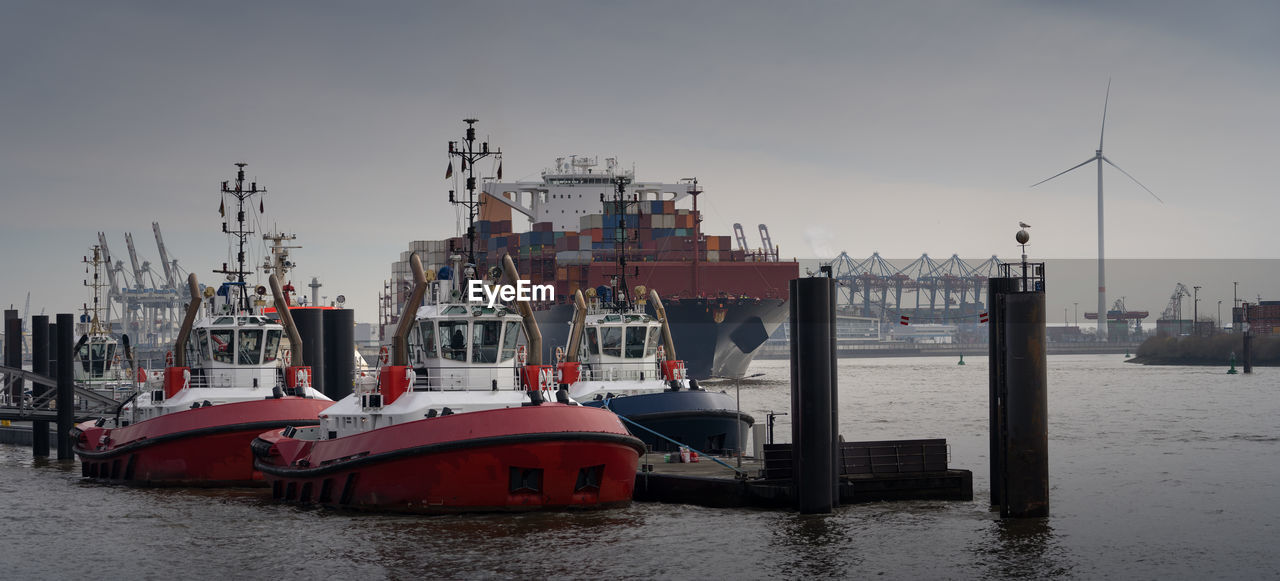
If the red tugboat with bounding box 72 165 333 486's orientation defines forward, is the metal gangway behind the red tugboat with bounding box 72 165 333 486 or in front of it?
behind

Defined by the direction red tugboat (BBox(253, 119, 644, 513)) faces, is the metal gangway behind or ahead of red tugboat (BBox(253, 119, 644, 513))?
behind

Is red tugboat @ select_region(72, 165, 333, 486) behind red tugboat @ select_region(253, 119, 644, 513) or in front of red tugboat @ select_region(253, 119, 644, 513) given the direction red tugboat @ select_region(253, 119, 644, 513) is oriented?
behind

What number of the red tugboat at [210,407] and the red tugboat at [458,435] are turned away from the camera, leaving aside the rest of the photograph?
0

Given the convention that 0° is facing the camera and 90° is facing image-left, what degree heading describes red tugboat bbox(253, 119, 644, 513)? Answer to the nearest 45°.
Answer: approximately 315°
